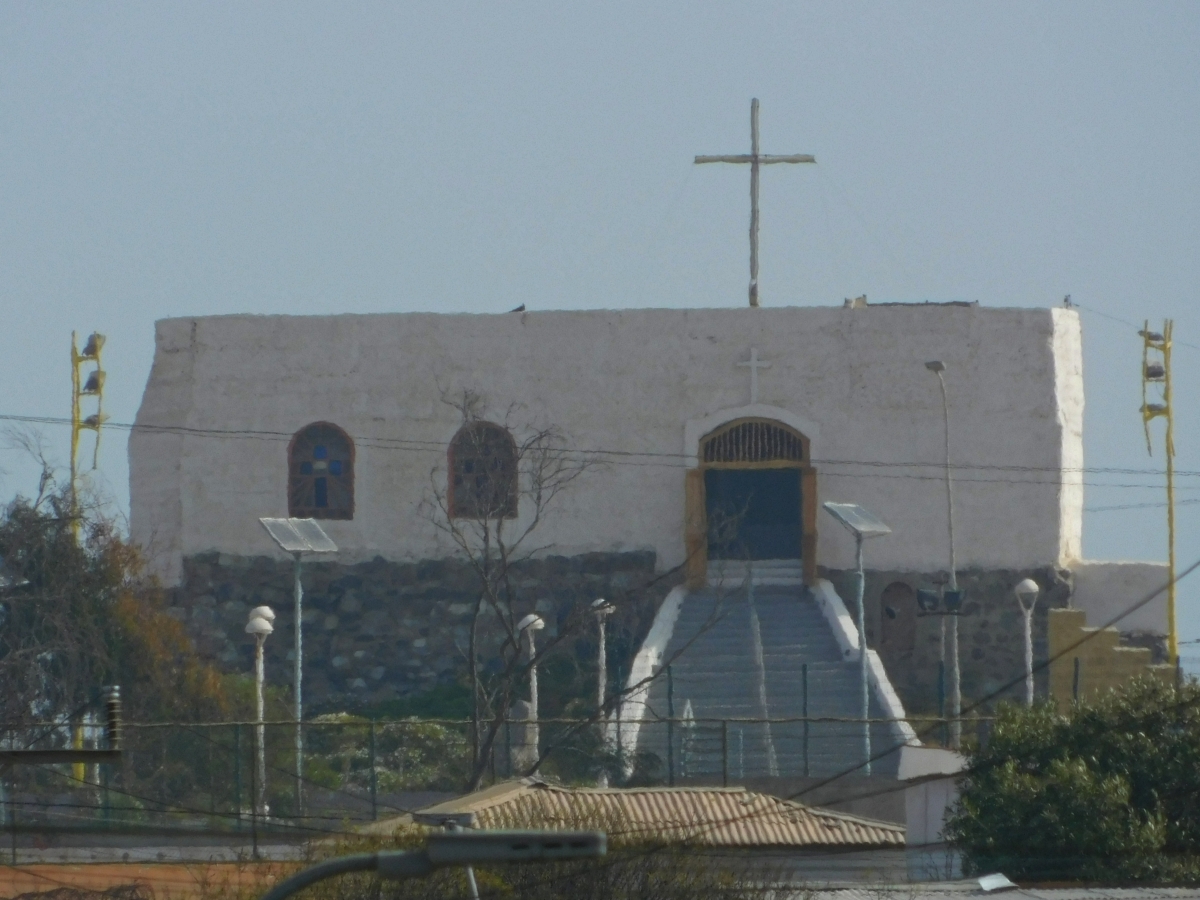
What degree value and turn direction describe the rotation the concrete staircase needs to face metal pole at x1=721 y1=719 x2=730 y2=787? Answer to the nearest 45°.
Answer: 0° — it already faces it

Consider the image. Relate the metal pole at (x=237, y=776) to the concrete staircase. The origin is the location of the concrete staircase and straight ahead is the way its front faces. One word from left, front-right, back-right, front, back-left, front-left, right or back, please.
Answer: front-right

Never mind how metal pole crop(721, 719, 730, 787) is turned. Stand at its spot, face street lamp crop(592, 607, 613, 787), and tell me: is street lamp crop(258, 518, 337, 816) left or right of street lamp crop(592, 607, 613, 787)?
left

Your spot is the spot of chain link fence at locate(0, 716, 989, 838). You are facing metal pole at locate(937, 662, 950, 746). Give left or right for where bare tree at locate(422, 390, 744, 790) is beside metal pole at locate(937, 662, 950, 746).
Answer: left

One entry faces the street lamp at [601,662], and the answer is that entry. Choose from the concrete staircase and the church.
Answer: the church

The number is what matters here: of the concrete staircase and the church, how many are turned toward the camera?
2

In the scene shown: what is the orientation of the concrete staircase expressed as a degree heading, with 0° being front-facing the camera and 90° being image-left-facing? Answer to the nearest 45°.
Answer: approximately 0°
